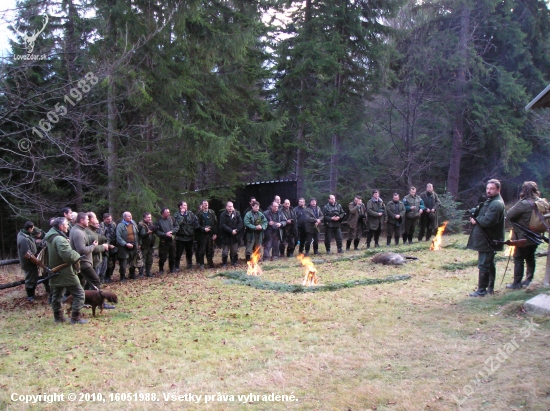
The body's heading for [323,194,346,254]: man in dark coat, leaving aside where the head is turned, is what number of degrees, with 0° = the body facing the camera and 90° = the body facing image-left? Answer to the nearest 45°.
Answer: approximately 0°

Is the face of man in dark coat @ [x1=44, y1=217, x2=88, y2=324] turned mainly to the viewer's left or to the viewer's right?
to the viewer's right

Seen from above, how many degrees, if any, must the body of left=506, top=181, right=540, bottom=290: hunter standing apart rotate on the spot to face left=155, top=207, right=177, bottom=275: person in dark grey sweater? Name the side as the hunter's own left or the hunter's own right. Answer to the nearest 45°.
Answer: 0° — they already face them

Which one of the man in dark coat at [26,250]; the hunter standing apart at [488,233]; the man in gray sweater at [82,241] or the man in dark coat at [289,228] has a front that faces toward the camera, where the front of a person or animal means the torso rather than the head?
the man in dark coat at [289,228]

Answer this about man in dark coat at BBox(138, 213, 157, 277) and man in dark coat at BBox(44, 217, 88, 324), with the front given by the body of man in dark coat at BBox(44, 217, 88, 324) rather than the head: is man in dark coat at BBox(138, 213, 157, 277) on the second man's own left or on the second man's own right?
on the second man's own left

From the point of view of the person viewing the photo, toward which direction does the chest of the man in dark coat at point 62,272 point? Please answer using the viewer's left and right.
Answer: facing to the right of the viewer

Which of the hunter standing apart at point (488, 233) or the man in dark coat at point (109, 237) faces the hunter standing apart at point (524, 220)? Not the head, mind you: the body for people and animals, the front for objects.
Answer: the man in dark coat

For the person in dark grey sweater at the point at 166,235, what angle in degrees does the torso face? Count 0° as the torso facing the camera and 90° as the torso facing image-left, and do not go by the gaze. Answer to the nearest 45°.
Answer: approximately 315°

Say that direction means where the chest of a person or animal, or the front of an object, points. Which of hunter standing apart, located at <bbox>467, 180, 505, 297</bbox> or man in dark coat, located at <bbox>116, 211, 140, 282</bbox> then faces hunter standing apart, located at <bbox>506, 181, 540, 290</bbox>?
the man in dark coat

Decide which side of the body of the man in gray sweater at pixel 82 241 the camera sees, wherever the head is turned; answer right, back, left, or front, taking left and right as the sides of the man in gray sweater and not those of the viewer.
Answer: right

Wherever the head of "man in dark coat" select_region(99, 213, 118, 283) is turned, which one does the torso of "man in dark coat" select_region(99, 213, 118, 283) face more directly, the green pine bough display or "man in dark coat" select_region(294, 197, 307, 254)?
the green pine bough display

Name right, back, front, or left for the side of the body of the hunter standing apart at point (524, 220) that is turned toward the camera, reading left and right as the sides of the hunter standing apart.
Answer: left
